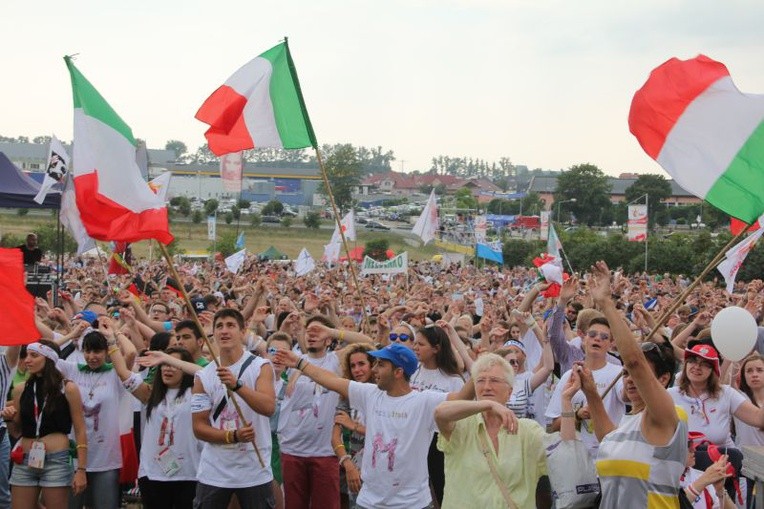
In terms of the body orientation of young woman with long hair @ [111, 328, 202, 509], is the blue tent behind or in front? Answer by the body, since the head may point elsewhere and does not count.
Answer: behind

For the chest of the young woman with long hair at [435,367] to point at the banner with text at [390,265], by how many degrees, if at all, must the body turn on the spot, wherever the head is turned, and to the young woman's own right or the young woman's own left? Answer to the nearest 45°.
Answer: approximately 135° to the young woman's own right

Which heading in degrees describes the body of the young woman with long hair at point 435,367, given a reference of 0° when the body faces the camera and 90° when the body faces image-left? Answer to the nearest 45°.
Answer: approximately 45°

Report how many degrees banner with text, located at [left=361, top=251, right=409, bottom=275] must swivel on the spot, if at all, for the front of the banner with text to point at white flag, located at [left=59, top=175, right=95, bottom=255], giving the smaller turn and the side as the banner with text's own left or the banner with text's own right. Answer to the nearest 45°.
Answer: approximately 45° to the banner with text's own right

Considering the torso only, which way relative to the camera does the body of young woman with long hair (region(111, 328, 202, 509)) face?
toward the camera

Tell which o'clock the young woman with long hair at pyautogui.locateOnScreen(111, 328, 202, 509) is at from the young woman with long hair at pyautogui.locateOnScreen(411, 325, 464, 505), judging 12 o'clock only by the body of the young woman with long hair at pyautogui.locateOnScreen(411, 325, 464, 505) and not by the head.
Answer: the young woman with long hair at pyautogui.locateOnScreen(111, 328, 202, 509) is roughly at 1 o'clock from the young woman with long hair at pyautogui.locateOnScreen(411, 325, 464, 505).

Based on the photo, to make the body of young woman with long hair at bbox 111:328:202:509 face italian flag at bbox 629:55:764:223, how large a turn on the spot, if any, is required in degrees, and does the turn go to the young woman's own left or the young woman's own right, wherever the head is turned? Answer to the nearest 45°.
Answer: approximately 45° to the young woman's own left

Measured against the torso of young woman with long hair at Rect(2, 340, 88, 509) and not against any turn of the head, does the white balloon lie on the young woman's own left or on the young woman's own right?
on the young woman's own left

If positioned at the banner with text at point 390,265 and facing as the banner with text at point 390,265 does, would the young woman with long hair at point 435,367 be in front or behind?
in front

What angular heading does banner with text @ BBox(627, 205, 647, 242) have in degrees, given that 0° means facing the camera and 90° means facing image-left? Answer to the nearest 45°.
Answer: approximately 0°

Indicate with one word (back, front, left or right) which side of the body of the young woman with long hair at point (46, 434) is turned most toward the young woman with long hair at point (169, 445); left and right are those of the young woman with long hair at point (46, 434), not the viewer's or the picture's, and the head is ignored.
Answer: left

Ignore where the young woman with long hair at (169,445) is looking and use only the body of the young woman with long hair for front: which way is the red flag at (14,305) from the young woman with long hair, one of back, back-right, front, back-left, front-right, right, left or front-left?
right
